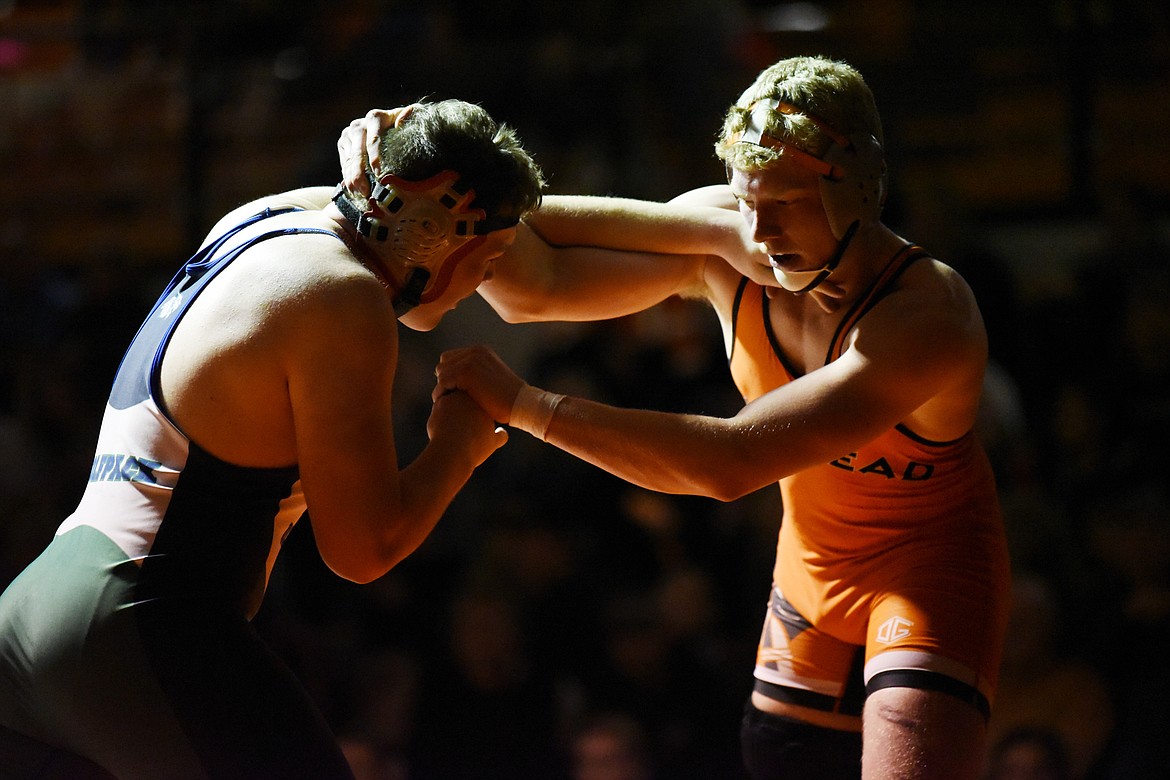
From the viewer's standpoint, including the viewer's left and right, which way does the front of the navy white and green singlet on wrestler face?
facing to the right of the viewer
